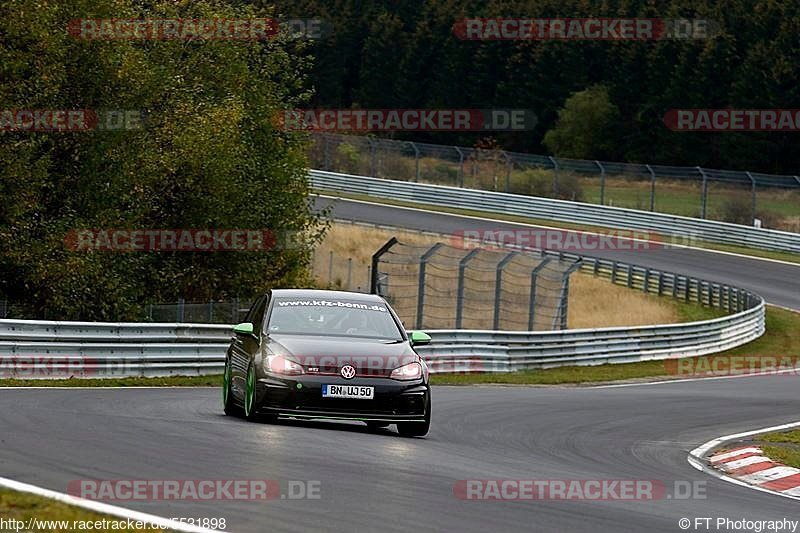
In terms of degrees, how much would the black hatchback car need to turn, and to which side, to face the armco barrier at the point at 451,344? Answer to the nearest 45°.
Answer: approximately 180°

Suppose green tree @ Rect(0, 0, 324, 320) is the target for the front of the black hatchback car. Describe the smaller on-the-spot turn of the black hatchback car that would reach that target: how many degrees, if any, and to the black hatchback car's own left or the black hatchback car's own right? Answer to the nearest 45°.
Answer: approximately 180°

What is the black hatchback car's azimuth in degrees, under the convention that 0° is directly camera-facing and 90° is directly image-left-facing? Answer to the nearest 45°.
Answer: approximately 0°

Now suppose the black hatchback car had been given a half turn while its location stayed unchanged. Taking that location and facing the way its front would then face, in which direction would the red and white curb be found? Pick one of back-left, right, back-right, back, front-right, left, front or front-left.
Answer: right

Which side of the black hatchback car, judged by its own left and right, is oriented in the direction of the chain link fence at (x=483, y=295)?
back
